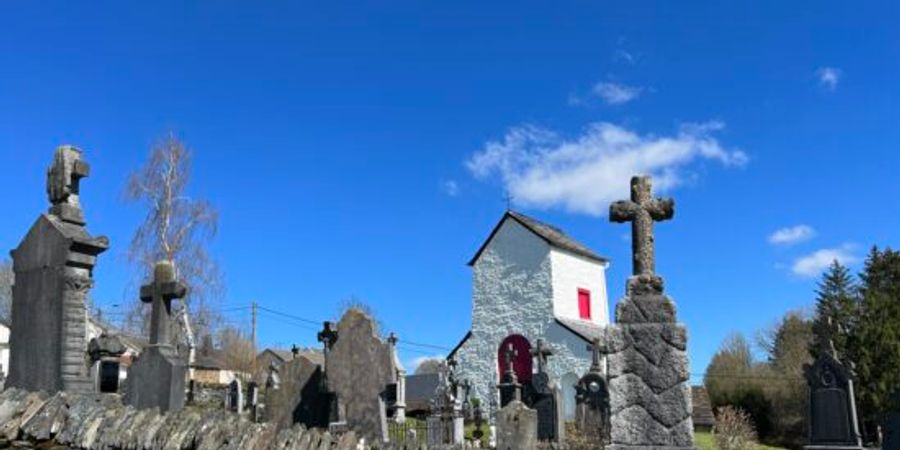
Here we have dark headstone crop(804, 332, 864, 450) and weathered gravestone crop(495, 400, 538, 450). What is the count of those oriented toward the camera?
2

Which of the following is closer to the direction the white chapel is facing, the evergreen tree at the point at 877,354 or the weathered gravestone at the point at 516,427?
the weathered gravestone

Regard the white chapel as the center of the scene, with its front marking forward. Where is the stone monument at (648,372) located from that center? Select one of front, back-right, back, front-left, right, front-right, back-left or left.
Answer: front-left

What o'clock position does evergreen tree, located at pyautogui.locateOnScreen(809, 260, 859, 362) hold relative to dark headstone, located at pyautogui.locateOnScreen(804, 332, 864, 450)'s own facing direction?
The evergreen tree is roughly at 6 o'clock from the dark headstone.

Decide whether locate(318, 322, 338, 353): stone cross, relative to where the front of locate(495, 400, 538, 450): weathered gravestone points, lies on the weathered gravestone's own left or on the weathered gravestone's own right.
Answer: on the weathered gravestone's own right

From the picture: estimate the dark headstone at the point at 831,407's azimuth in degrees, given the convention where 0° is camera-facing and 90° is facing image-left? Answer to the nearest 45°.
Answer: approximately 0°

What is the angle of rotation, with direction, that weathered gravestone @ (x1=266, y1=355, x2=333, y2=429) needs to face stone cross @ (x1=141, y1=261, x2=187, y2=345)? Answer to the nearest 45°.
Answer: approximately 45° to its right

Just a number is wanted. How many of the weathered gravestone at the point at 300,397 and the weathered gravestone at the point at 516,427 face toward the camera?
2

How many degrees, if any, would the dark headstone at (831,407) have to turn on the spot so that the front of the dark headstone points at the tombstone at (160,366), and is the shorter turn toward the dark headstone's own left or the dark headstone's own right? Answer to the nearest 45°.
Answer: approximately 45° to the dark headstone's own right

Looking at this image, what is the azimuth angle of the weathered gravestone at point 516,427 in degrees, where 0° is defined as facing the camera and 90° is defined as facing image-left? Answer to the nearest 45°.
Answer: approximately 0°
